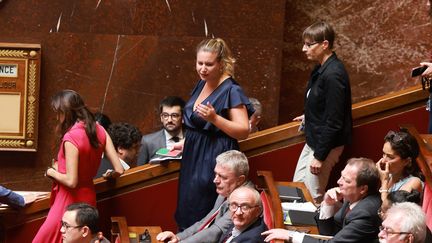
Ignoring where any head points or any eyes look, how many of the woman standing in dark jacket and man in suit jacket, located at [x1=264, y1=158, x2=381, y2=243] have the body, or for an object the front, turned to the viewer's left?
2

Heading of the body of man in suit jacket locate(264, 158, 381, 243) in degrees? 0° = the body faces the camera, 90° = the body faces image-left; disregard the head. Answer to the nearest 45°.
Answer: approximately 90°

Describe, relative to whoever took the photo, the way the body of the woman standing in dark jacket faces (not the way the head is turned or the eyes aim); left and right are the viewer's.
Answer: facing to the left of the viewer

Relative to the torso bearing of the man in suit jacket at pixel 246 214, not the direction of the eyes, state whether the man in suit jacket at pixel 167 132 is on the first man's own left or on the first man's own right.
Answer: on the first man's own right

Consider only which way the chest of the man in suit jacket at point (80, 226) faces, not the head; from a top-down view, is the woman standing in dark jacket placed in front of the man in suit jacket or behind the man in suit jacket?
behind

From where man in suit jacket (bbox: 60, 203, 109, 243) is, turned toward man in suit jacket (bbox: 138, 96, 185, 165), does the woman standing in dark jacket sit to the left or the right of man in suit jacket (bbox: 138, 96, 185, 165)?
right

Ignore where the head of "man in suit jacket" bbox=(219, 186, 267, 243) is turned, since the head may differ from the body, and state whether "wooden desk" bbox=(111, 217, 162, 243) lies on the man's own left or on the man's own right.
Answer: on the man's own right
